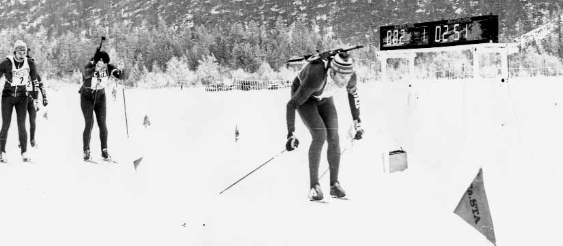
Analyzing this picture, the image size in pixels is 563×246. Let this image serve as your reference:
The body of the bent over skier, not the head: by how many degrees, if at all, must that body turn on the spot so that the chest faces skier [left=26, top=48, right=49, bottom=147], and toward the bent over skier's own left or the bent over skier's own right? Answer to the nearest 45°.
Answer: approximately 180°

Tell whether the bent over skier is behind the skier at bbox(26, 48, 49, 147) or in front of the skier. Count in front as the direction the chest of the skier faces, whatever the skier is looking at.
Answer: in front

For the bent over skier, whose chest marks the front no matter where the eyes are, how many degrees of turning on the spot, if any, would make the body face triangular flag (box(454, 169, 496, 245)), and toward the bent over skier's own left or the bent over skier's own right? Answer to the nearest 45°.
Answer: approximately 45° to the bent over skier's own left

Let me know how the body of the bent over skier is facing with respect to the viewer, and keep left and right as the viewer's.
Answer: facing the viewer and to the right of the viewer

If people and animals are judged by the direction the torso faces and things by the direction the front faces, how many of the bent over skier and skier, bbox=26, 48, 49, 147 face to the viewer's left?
0

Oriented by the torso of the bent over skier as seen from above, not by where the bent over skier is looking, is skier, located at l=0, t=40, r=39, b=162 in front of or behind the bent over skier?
behind

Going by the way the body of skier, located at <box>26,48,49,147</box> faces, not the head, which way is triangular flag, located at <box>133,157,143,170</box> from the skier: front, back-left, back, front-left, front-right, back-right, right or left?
front-left

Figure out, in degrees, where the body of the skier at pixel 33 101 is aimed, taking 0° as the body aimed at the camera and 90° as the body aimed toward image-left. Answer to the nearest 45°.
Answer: approximately 0°
